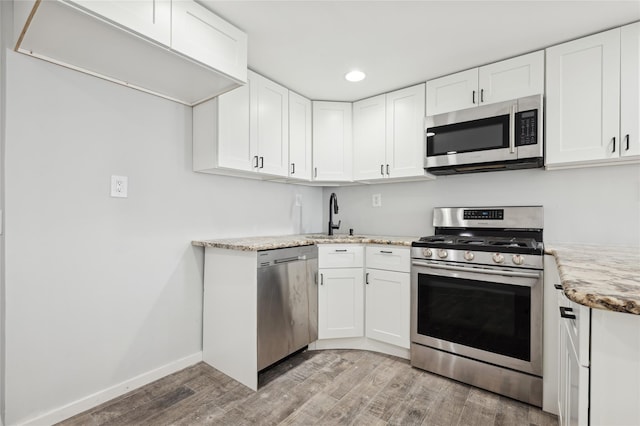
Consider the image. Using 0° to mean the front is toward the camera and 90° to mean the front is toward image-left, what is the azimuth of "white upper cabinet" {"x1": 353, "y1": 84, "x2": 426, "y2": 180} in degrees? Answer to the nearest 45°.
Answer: approximately 45°

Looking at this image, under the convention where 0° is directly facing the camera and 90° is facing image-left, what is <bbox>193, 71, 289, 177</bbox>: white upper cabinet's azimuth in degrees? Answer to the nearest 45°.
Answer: approximately 315°
